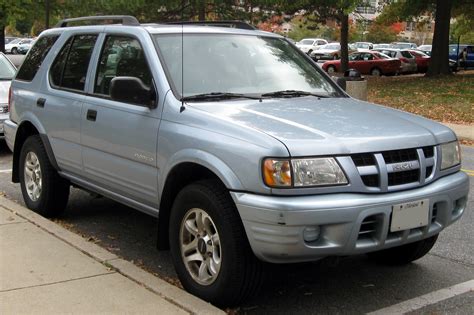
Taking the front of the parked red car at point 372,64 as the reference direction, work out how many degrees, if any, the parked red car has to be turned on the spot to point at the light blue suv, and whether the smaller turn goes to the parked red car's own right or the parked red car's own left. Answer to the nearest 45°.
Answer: approximately 135° to the parked red car's own left

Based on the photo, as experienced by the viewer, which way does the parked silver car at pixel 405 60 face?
facing away from the viewer and to the left of the viewer

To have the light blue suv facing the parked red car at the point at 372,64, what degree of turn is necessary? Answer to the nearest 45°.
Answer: approximately 135° to its left

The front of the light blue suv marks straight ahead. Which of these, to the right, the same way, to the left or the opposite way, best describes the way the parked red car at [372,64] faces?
the opposite way

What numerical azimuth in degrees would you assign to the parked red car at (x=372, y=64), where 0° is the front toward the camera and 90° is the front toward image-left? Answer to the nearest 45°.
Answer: approximately 135°

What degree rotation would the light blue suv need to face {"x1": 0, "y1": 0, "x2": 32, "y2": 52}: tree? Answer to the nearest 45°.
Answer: approximately 180°

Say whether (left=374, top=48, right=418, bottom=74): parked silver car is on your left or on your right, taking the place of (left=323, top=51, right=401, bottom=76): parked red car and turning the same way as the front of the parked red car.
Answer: on your right

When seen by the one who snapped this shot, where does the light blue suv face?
facing the viewer and to the right of the viewer
